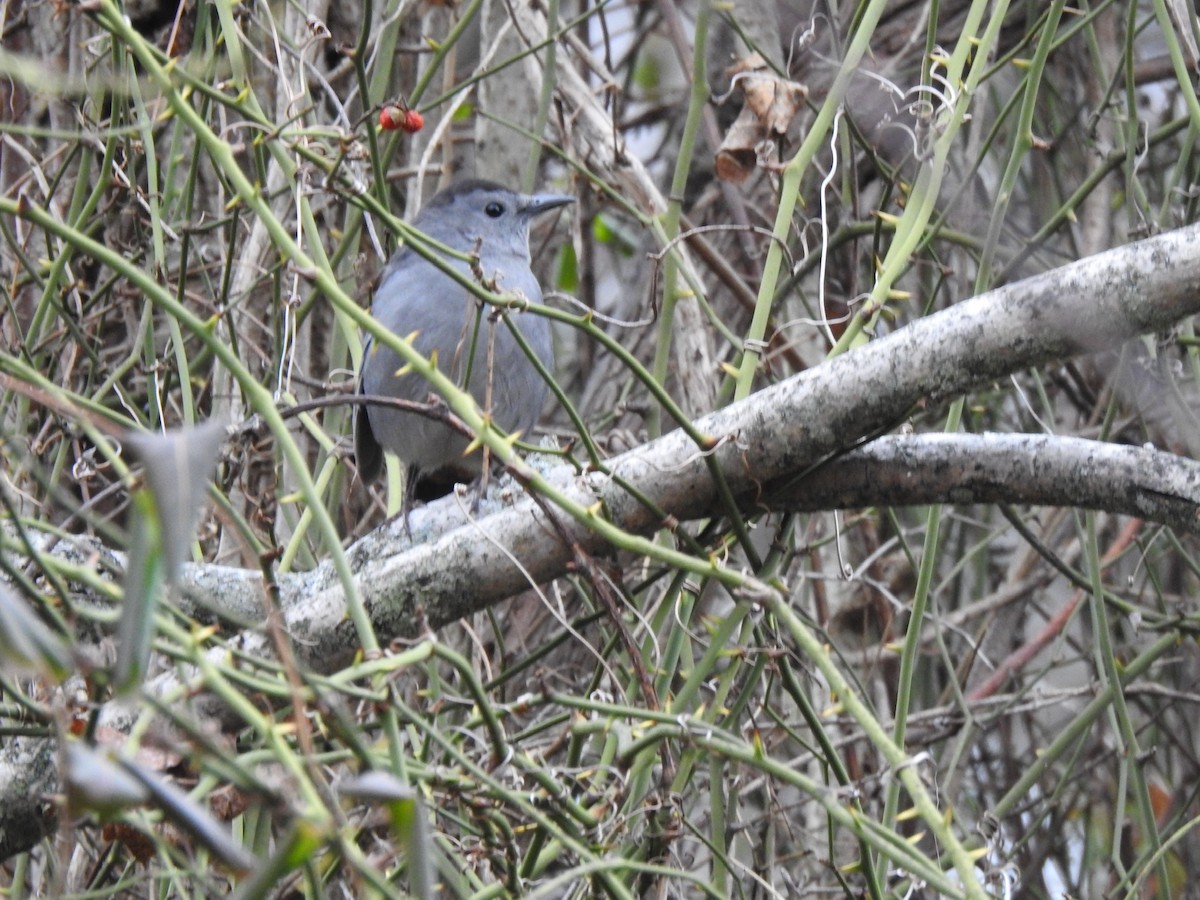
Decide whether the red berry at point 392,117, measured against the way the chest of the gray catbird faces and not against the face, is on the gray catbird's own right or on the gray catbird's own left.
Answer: on the gray catbird's own right

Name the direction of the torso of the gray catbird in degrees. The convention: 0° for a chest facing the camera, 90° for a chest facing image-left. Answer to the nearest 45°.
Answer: approximately 315°
